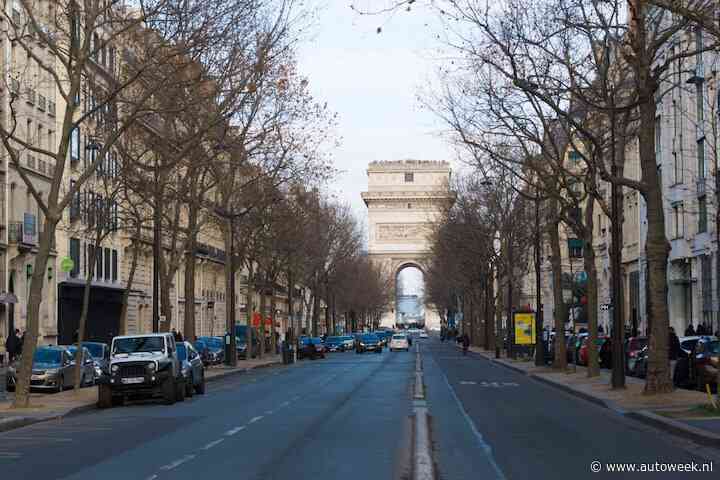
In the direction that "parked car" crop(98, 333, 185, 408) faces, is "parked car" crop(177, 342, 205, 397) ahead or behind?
behind

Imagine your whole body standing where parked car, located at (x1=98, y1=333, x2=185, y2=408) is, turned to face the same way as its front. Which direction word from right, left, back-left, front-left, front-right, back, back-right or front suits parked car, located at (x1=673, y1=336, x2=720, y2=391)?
left

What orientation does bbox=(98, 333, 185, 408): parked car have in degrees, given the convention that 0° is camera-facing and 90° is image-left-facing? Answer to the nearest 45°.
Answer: approximately 0°

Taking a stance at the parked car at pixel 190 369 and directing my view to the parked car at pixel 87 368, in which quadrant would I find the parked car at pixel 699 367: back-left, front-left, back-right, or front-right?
back-right

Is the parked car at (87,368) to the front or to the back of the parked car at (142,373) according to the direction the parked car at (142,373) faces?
to the back

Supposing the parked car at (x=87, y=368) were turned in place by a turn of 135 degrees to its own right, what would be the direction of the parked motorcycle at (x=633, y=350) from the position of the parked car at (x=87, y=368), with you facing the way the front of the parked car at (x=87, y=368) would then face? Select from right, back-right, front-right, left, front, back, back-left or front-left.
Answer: back-right

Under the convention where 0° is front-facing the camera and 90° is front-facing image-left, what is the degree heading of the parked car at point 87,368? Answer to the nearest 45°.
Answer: approximately 0°

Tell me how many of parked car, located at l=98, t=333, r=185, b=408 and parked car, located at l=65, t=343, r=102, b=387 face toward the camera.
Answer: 2

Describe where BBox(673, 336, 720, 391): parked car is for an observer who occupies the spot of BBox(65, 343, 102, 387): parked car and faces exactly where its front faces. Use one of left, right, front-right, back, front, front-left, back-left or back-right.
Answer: front-left
